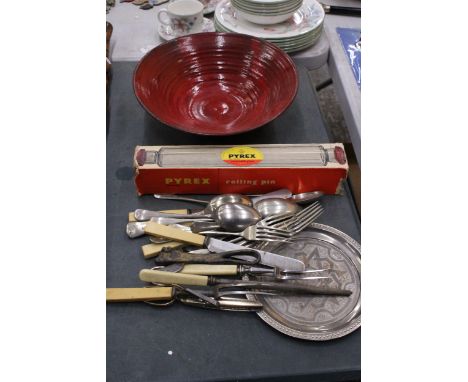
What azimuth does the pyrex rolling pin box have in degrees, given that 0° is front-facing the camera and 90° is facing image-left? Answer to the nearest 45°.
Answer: approximately 0°
